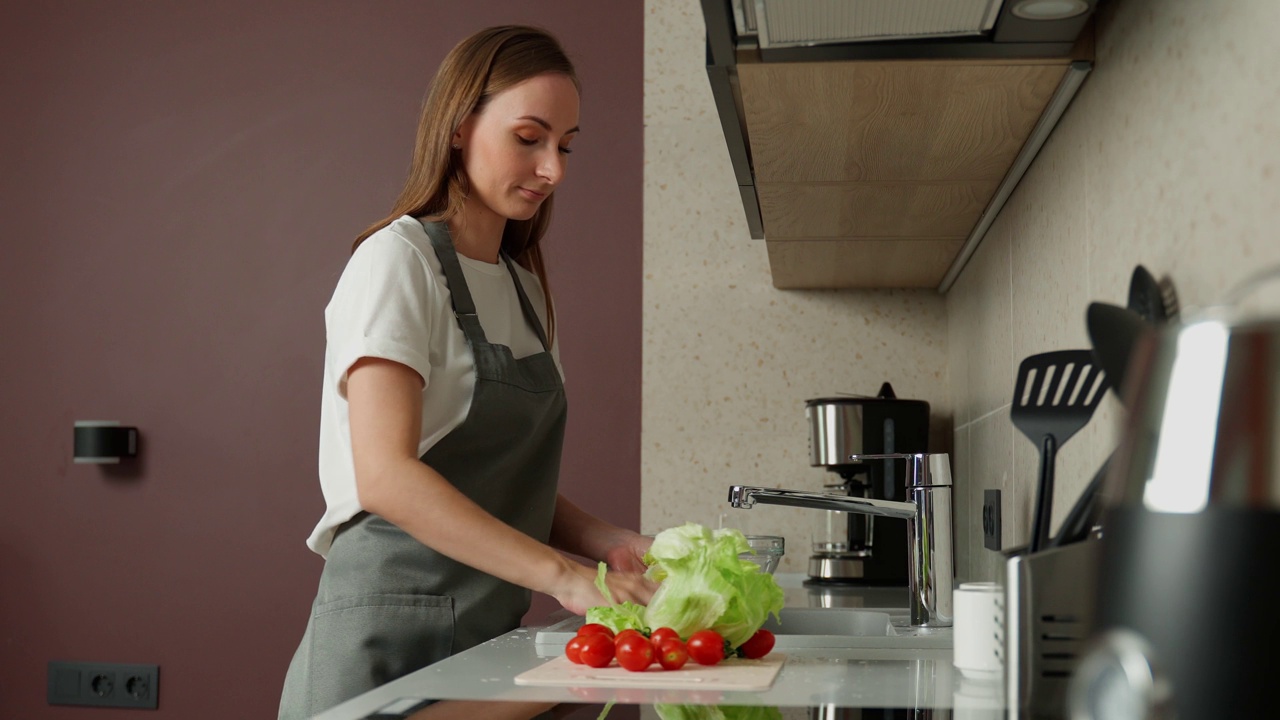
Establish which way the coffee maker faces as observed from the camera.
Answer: facing to the left of the viewer

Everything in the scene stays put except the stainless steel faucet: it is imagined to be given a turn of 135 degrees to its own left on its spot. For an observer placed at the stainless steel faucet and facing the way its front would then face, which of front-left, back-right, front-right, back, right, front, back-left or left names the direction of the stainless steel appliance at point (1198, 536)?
front-right

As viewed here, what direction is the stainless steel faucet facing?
to the viewer's left

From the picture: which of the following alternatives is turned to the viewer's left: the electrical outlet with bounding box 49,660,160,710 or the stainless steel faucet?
the stainless steel faucet

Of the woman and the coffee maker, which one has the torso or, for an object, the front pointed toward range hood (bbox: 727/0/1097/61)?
the woman

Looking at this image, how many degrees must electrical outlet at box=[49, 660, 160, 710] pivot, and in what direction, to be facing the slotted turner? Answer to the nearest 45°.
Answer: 0° — it already faces it

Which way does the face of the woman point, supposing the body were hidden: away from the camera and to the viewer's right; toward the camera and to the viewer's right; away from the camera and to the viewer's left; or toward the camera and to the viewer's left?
toward the camera and to the viewer's right
